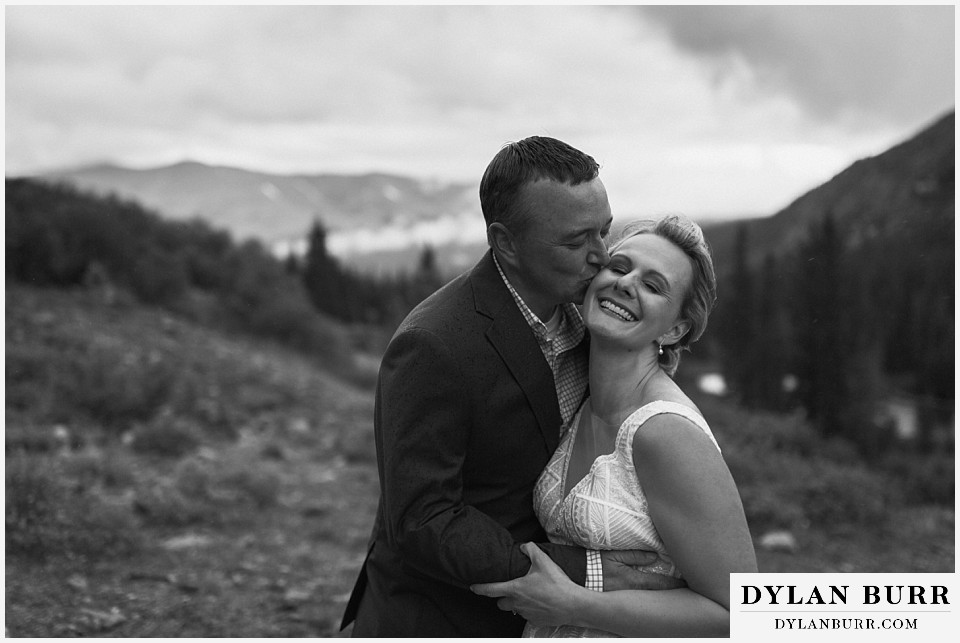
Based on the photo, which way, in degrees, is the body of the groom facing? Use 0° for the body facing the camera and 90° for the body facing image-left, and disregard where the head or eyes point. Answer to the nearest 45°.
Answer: approximately 315°

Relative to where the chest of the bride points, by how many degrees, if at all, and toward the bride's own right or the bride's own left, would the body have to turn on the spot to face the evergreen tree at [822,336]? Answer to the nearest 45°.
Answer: approximately 135° to the bride's own right

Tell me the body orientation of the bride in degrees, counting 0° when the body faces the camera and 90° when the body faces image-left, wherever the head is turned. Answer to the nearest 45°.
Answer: approximately 45°

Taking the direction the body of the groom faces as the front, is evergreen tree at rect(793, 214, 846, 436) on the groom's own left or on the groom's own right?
on the groom's own left

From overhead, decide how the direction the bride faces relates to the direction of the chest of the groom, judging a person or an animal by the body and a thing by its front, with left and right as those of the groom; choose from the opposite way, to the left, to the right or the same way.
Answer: to the right

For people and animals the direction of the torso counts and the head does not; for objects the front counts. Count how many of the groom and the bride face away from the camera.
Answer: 0
